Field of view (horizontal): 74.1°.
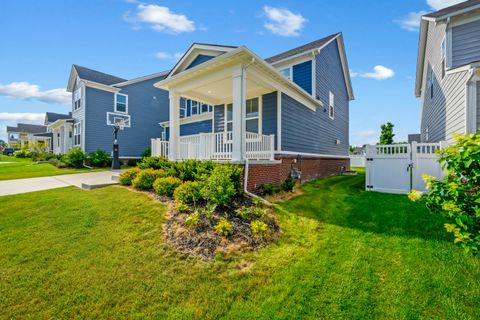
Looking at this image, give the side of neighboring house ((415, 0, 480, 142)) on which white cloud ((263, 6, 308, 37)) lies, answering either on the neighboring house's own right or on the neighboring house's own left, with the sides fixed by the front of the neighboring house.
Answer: on the neighboring house's own right

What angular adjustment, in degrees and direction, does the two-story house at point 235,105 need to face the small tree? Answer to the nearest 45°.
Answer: approximately 180°

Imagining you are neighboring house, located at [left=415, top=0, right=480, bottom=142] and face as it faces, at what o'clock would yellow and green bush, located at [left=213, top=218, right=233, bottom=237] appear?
The yellow and green bush is roughly at 1 o'clock from the neighboring house.

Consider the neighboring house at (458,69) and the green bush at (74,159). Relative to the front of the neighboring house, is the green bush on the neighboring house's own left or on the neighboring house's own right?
on the neighboring house's own right

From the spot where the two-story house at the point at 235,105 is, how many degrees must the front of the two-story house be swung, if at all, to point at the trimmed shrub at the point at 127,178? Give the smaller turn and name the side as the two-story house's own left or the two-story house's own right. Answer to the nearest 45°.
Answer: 0° — it already faces it

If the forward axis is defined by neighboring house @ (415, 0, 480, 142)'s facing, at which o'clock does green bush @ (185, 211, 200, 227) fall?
The green bush is roughly at 1 o'clock from the neighboring house.

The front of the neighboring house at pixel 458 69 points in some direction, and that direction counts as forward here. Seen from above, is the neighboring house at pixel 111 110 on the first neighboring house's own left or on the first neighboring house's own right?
on the first neighboring house's own right

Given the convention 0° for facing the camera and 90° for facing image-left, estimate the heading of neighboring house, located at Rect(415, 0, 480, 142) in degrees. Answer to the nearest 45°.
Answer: approximately 0°

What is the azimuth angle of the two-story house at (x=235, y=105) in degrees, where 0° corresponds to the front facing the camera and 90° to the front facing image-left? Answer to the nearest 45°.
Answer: approximately 45°

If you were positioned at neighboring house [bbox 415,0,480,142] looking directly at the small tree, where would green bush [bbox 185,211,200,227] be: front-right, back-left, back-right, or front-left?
back-left
